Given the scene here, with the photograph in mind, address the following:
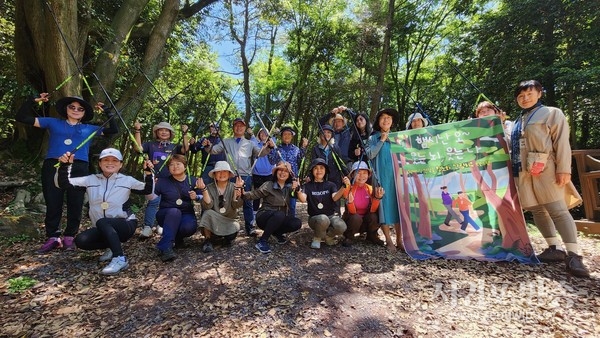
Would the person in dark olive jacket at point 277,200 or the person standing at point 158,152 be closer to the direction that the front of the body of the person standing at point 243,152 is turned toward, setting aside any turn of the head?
the person in dark olive jacket

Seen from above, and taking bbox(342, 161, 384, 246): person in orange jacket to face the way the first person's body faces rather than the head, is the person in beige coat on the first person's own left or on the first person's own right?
on the first person's own left

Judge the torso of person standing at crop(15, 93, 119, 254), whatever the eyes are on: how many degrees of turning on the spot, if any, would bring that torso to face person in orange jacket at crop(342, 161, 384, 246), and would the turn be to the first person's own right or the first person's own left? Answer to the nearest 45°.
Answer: approximately 45° to the first person's own left

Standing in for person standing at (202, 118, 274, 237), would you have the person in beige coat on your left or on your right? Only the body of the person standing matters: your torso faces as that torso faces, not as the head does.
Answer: on your left

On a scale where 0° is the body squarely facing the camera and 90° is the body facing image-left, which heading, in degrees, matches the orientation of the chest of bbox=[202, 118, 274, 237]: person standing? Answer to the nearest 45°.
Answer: approximately 0°
